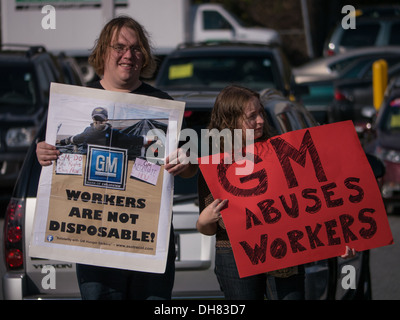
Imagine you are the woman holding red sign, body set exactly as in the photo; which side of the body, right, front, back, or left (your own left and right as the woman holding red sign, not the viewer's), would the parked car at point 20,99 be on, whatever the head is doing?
back

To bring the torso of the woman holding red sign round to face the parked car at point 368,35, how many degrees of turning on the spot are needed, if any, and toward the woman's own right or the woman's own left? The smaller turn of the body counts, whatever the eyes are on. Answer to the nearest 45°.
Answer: approximately 135° to the woman's own left

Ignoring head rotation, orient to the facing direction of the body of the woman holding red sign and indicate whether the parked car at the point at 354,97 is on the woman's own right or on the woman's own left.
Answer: on the woman's own left

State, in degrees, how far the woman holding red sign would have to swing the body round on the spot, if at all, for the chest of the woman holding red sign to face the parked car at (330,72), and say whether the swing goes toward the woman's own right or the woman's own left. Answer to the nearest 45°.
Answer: approximately 135° to the woman's own left

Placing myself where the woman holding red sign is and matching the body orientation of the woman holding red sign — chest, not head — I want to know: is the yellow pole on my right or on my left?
on my left

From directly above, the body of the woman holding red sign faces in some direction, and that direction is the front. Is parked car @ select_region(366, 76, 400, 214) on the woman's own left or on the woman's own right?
on the woman's own left

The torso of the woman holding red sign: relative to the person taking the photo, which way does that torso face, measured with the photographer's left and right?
facing the viewer and to the right of the viewer
